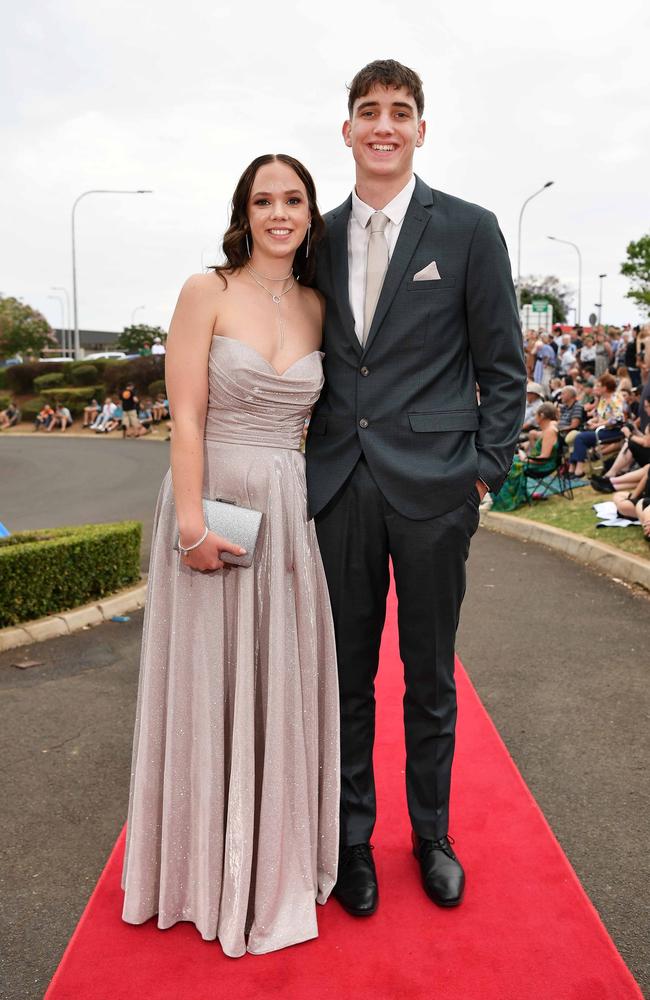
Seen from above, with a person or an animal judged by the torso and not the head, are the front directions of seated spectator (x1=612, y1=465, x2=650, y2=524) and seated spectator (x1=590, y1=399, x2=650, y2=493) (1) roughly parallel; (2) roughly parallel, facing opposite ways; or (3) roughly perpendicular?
roughly parallel

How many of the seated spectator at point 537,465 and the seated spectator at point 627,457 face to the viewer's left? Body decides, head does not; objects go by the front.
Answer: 2

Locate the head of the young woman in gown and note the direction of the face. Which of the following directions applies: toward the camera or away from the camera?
toward the camera

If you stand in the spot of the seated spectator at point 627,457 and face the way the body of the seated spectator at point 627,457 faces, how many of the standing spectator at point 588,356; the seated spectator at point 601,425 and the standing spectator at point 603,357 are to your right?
3

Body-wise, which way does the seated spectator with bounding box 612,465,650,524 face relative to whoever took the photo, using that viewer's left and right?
facing to the left of the viewer

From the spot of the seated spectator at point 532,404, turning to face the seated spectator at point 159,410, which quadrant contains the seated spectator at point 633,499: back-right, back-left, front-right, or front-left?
back-left

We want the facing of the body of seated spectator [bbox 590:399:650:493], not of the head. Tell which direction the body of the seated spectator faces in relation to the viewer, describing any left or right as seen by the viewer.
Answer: facing to the left of the viewer

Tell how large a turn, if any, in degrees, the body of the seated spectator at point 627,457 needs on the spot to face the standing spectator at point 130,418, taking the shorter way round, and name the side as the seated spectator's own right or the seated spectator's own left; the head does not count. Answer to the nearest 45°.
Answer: approximately 45° to the seated spectator's own right

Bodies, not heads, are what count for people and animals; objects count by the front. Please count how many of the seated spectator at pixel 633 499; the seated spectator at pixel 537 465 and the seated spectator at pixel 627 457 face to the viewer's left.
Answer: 3

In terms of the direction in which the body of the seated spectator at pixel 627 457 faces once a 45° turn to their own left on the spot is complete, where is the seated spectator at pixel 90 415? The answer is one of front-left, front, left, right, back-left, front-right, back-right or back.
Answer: right

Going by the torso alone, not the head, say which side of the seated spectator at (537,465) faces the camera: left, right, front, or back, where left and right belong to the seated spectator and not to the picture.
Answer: left

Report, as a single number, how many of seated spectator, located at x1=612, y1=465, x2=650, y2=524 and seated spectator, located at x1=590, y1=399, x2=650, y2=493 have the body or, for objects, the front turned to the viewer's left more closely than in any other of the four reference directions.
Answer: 2

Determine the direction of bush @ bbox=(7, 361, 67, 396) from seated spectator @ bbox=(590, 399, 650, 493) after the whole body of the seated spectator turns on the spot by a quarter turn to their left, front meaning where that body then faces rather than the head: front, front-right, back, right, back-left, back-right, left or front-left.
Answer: back-right
